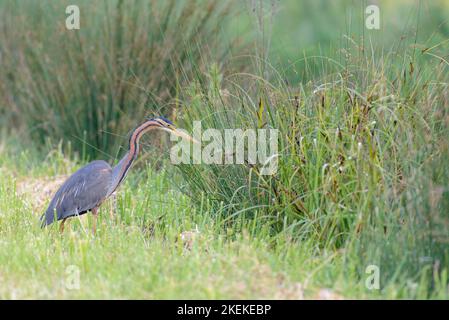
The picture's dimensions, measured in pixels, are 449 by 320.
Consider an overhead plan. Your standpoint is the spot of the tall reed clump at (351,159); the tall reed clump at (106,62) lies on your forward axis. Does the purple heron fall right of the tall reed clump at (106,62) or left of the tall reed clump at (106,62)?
left

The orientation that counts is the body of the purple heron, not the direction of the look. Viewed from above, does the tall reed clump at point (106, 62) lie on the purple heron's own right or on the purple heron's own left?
on the purple heron's own left

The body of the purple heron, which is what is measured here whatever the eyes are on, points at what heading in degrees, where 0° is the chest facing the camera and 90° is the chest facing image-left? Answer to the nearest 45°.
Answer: approximately 270°

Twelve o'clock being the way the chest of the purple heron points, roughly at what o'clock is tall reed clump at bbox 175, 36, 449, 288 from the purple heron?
The tall reed clump is roughly at 1 o'clock from the purple heron.
